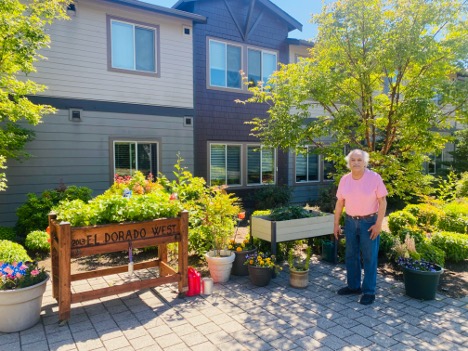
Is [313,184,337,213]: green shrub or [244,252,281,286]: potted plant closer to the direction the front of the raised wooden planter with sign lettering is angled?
the potted plant

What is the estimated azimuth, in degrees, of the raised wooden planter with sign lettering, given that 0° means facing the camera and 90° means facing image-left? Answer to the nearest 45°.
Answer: approximately 315°

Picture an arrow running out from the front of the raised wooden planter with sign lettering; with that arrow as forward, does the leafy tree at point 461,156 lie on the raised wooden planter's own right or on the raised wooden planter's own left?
on the raised wooden planter's own left

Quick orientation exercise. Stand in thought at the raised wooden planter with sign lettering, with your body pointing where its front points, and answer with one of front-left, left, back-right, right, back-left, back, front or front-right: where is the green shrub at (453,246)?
front-left

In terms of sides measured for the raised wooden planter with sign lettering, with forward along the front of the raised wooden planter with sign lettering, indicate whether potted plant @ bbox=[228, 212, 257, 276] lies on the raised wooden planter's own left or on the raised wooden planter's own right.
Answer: on the raised wooden planter's own left

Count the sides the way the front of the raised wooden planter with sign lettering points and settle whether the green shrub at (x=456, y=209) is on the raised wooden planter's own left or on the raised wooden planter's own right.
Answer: on the raised wooden planter's own left

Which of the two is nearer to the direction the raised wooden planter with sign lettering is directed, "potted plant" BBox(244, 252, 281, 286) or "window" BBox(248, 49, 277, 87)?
the potted plant

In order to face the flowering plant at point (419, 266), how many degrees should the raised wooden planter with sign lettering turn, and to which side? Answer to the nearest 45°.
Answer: approximately 45° to its left

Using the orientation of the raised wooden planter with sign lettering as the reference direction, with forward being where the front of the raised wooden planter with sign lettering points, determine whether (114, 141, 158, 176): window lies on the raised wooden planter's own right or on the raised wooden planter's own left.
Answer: on the raised wooden planter's own left

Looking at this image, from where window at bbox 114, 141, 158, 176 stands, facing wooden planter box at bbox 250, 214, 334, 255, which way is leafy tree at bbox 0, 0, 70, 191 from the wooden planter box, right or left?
right

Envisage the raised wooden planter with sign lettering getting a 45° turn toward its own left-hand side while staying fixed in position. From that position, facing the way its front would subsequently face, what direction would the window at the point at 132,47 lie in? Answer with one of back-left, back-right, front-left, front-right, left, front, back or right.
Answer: left

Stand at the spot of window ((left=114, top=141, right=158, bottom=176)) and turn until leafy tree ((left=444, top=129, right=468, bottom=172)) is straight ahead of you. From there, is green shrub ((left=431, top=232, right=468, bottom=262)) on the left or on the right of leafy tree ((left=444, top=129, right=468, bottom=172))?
right
